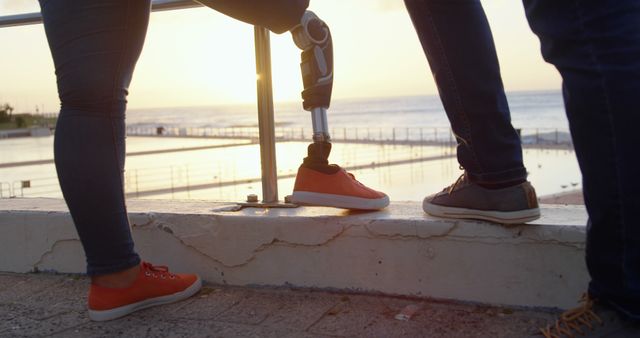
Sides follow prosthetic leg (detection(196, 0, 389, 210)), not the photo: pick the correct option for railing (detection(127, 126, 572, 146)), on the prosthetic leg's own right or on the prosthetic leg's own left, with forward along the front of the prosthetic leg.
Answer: on the prosthetic leg's own left

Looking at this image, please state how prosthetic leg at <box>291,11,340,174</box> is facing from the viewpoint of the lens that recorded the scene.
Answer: facing to the right of the viewer

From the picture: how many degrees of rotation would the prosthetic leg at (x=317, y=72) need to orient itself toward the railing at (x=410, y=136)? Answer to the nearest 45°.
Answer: approximately 90° to its left
